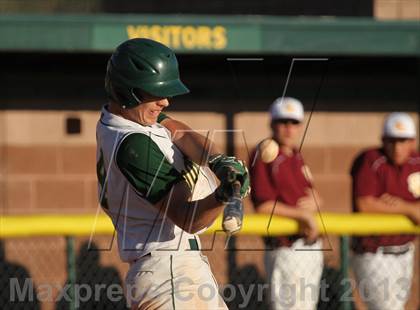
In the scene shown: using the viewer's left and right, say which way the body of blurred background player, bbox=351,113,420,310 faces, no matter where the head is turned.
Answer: facing the viewer

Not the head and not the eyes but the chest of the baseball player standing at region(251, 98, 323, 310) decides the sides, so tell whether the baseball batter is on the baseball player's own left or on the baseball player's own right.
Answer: on the baseball player's own right

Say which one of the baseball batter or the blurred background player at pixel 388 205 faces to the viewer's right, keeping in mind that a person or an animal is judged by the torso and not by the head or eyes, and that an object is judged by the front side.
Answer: the baseball batter

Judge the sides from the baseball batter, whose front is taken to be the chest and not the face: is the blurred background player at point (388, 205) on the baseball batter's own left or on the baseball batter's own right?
on the baseball batter's own left

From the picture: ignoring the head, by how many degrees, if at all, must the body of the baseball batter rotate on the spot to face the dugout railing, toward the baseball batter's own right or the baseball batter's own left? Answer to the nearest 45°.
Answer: approximately 90° to the baseball batter's own left

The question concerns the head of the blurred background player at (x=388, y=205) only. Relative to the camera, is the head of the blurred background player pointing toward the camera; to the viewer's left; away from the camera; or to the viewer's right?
toward the camera

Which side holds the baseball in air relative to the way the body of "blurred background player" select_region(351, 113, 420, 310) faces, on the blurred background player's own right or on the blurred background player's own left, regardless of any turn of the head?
on the blurred background player's own right

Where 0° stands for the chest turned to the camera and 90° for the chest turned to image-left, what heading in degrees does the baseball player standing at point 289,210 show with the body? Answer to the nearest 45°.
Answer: approximately 315°

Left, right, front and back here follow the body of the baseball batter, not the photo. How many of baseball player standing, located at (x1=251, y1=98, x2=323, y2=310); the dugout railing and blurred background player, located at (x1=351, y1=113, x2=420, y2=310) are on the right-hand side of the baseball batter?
0

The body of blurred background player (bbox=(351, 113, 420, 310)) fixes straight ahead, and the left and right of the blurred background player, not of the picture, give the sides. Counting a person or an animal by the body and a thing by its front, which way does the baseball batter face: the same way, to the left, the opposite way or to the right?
to the left

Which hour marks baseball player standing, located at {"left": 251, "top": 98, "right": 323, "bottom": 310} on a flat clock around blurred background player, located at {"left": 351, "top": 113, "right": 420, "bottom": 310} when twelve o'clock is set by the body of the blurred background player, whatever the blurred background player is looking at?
The baseball player standing is roughly at 2 o'clock from the blurred background player.

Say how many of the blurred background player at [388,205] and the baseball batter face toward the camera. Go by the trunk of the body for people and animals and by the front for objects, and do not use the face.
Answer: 1

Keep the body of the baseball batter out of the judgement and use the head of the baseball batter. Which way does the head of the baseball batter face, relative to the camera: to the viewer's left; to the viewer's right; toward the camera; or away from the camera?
to the viewer's right

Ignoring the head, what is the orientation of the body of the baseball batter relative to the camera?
to the viewer's right
